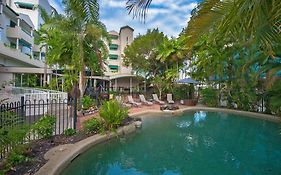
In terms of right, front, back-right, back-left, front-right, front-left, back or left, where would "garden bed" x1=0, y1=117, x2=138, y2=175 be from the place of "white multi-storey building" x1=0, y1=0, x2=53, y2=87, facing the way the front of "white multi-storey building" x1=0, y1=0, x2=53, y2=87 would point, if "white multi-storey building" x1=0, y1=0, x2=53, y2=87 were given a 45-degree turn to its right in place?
front

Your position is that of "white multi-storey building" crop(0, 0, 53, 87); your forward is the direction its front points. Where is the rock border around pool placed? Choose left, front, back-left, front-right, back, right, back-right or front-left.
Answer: front-right

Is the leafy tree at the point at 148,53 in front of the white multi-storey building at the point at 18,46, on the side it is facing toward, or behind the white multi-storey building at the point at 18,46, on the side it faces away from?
in front

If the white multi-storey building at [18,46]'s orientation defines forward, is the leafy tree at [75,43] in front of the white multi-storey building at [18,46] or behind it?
in front

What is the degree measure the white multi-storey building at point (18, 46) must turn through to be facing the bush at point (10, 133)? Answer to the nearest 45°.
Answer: approximately 45° to its right

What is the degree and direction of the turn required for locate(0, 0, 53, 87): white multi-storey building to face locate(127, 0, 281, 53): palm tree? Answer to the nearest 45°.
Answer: approximately 45° to its right

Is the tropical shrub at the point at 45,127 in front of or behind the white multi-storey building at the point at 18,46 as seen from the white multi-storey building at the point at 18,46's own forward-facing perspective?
in front

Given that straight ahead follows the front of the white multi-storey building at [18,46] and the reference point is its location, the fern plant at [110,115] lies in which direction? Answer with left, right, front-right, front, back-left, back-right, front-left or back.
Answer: front-right

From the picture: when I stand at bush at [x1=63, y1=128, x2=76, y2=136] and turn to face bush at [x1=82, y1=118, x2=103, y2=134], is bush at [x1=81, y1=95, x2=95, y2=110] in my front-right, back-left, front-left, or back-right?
front-left

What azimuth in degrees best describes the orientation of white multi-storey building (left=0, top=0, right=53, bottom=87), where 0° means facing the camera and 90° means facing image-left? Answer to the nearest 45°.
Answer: approximately 315°

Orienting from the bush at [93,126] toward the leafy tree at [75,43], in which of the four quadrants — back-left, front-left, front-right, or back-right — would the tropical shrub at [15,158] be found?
back-left
